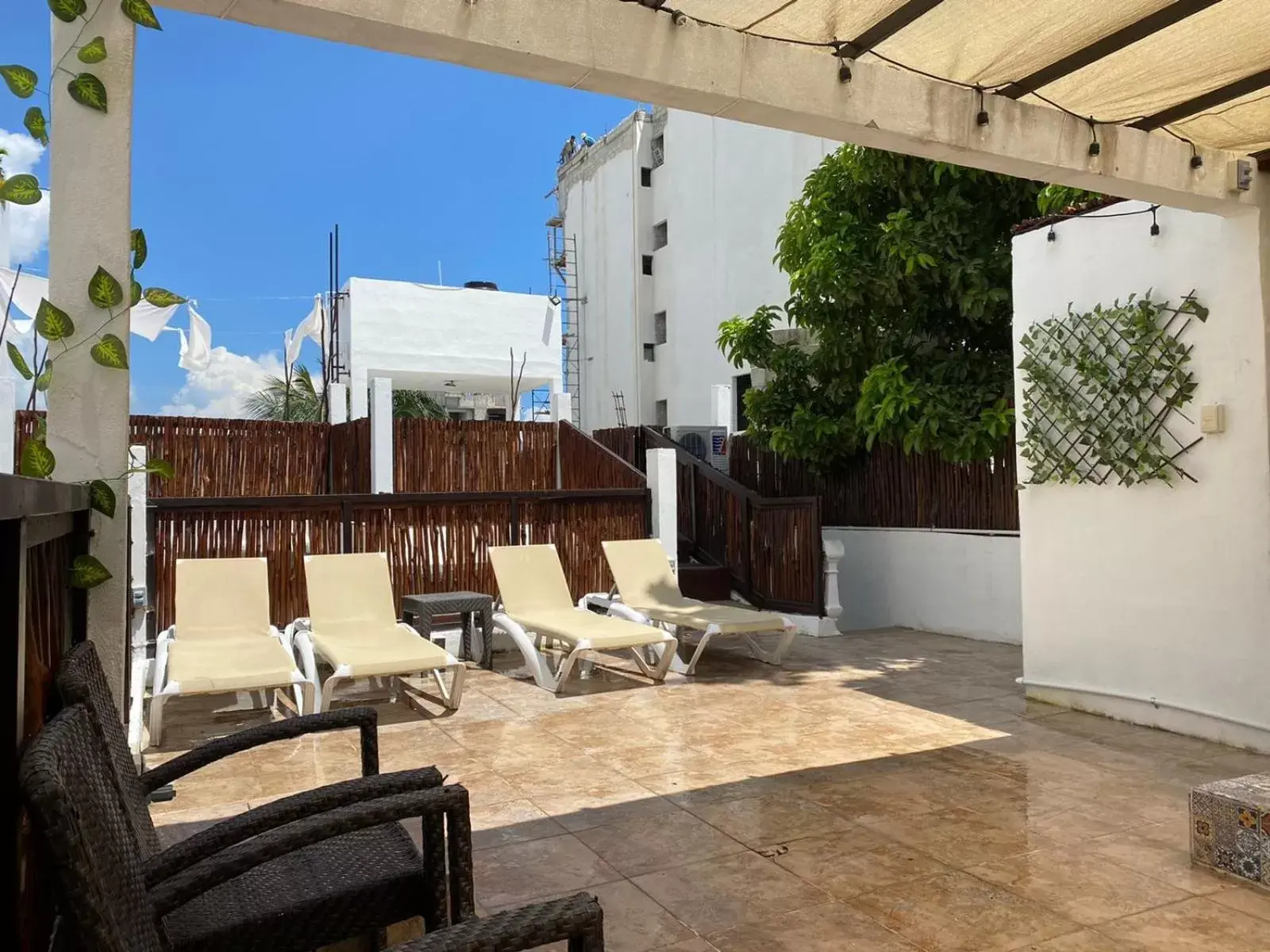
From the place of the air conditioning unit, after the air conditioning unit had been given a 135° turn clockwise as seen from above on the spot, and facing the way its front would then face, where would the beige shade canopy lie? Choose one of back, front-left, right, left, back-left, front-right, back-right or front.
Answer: back-left

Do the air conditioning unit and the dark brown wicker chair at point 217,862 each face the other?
no

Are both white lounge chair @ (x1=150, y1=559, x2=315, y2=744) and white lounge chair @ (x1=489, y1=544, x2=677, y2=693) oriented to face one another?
no

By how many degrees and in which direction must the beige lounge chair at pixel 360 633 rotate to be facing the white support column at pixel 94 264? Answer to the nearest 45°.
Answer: approximately 45° to its right

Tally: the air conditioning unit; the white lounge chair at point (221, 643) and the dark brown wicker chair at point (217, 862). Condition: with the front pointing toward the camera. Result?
2

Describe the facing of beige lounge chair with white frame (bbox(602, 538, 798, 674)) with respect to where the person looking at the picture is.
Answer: facing the viewer and to the right of the viewer

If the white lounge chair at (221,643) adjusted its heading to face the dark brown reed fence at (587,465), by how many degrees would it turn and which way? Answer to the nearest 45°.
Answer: approximately 135° to its left

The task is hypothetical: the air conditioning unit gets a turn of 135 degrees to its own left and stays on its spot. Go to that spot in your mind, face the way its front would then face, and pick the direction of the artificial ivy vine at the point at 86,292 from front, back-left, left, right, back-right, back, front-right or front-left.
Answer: back-right

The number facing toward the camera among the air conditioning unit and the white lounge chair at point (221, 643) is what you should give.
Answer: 2

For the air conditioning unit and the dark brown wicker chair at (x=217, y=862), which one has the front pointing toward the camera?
the air conditioning unit

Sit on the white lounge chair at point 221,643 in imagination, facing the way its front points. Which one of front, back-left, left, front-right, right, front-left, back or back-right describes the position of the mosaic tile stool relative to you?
front-left

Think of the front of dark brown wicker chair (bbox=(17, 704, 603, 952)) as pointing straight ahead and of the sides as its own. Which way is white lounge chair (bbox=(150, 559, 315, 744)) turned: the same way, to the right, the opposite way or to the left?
to the right

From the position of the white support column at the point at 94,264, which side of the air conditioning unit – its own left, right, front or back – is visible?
front

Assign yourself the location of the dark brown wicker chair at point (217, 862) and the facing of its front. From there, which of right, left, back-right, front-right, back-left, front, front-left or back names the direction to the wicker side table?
left

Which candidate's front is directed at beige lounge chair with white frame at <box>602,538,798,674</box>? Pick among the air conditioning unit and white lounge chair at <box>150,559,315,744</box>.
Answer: the air conditioning unit

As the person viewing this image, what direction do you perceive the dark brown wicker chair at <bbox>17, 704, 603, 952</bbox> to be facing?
facing to the right of the viewer

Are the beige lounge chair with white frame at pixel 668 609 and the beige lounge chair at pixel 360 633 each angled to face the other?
no

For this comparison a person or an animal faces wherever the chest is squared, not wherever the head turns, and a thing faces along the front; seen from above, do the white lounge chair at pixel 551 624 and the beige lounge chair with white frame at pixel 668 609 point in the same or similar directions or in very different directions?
same or similar directions

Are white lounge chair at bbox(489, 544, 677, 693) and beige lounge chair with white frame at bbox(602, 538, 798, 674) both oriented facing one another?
no

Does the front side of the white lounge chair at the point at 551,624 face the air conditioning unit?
no

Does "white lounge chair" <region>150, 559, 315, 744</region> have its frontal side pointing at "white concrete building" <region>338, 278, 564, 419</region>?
no

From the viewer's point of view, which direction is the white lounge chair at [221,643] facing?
toward the camera

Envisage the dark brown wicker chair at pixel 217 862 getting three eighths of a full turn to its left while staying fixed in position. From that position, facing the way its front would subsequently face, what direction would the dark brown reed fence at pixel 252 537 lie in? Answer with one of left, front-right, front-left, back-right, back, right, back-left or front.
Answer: front-right

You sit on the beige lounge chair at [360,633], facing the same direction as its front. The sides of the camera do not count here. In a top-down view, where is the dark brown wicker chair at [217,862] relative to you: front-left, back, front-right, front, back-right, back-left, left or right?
front-right

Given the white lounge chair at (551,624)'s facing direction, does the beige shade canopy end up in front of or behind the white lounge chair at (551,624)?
in front
